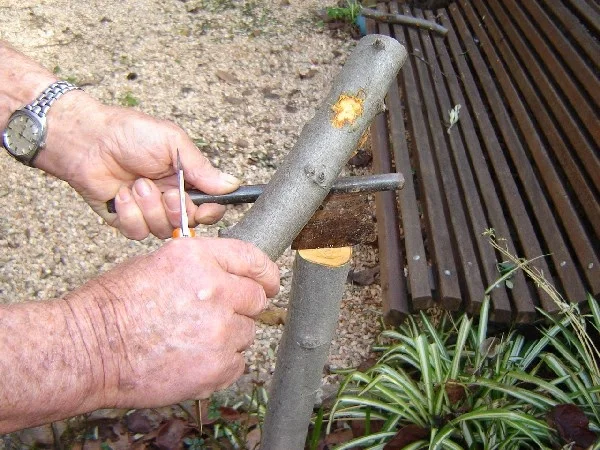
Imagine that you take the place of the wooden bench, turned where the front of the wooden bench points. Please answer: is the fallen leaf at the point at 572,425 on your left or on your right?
on your left

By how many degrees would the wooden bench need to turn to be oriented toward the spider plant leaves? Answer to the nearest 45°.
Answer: approximately 90° to its left

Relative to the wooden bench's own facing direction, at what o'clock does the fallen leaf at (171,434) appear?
The fallen leaf is roughly at 10 o'clock from the wooden bench.

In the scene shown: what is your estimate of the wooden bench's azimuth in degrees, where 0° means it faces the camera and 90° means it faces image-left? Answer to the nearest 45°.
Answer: approximately 90°

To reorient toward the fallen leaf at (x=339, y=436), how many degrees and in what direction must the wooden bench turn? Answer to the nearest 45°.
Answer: approximately 90° to its left

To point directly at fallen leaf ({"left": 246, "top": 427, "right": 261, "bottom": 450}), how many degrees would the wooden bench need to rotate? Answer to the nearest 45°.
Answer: approximately 45° to its left

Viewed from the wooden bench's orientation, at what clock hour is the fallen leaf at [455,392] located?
The fallen leaf is roughly at 9 o'clock from the wooden bench.

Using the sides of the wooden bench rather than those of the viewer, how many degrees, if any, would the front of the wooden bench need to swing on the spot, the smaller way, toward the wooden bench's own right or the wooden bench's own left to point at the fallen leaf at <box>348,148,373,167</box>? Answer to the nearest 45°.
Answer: approximately 45° to the wooden bench's own right
